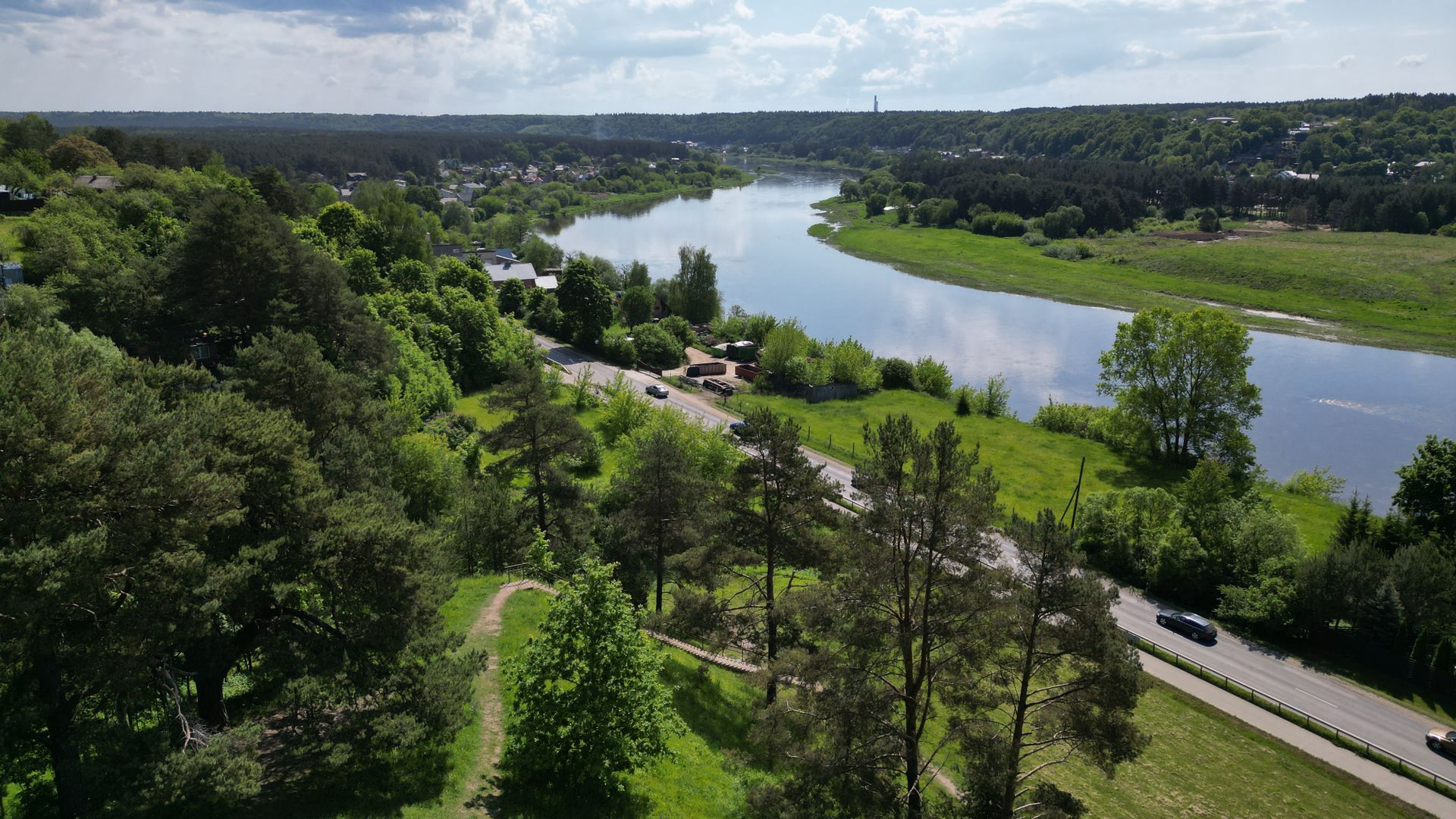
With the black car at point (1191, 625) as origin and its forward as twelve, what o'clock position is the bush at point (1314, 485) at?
The bush is roughly at 2 o'clock from the black car.

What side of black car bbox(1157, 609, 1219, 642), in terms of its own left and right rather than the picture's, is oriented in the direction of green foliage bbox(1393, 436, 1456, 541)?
right

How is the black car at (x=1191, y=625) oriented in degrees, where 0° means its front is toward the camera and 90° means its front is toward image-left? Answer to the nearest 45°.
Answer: approximately 135°

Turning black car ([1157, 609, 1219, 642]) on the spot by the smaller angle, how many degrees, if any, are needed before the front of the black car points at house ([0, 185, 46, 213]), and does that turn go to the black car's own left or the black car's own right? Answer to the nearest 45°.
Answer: approximately 45° to the black car's own left
